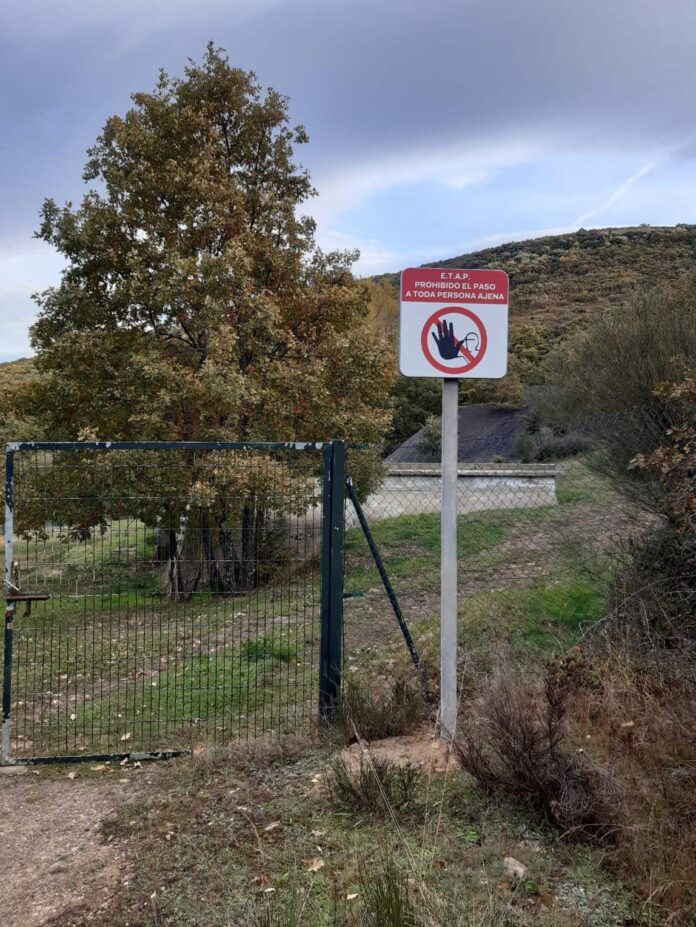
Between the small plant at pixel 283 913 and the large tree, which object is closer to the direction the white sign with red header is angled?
the small plant

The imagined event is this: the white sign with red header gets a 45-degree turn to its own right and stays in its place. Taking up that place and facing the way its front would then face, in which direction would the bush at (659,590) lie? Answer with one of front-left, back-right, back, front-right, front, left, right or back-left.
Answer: back

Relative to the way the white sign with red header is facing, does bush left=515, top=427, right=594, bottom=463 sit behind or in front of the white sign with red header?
behind

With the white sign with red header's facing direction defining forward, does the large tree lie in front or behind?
behind

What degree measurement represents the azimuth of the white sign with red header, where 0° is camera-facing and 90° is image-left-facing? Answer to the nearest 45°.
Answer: approximately 0°

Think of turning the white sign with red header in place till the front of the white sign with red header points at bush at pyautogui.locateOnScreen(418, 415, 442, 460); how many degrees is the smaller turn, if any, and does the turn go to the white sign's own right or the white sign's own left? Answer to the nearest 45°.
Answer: approximately 180°

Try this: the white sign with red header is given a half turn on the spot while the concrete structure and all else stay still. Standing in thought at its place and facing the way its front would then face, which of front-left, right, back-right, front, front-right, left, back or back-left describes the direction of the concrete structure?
front

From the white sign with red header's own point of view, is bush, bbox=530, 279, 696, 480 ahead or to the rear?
to the rear
